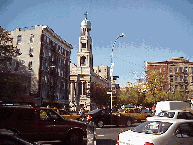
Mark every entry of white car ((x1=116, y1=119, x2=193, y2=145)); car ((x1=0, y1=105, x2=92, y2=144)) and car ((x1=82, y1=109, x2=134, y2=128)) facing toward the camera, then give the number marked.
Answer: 0

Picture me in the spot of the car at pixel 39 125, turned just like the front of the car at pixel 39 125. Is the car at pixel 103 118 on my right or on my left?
on my left

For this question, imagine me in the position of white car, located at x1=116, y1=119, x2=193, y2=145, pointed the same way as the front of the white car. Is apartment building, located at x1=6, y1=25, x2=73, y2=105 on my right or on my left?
on my left

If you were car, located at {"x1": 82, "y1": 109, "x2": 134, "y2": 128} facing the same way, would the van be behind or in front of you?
in front

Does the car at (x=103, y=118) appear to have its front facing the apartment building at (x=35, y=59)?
no

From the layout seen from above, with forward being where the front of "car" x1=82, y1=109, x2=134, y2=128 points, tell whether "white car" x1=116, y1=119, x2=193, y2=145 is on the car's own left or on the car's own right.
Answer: on the car's own right

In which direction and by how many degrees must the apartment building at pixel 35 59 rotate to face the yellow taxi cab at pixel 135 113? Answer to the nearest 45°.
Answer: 0° — it already faces it

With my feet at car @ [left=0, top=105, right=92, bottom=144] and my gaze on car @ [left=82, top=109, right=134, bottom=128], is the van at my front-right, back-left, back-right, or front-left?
front-right

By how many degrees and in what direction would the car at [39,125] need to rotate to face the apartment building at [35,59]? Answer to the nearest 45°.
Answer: approximately 90° to its left
